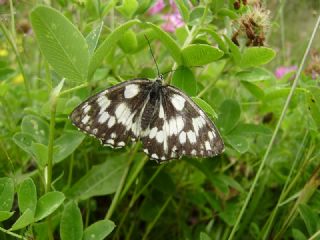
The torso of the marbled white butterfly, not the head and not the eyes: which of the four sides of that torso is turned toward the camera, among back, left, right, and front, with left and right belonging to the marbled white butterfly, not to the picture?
back
